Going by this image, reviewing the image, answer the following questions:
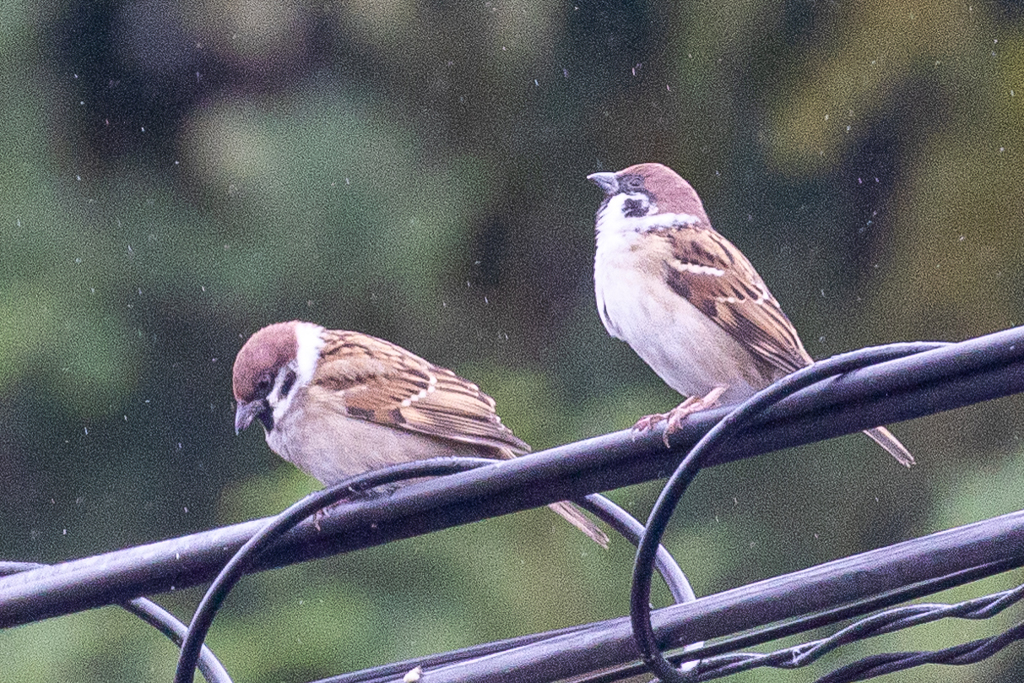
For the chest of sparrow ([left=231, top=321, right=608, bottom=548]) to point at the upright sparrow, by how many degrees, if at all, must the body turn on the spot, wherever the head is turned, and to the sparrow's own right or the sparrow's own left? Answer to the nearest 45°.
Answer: approximately 180°

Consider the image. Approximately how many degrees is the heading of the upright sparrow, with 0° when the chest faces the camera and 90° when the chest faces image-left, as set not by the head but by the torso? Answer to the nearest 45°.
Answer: approximately 90°

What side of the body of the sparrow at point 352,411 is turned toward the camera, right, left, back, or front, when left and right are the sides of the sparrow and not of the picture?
left

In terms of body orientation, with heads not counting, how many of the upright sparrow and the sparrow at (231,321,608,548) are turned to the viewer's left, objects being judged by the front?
2

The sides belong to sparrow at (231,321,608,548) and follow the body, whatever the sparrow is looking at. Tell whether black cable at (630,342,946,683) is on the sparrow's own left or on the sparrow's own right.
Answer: on the sparrow's own left

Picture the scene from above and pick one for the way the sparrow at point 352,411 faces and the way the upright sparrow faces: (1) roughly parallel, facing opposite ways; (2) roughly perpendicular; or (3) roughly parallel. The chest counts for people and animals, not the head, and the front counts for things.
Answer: roughly parallel

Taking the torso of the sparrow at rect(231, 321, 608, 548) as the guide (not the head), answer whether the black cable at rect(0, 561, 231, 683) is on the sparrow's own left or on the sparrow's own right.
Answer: on the sparrow's own left
